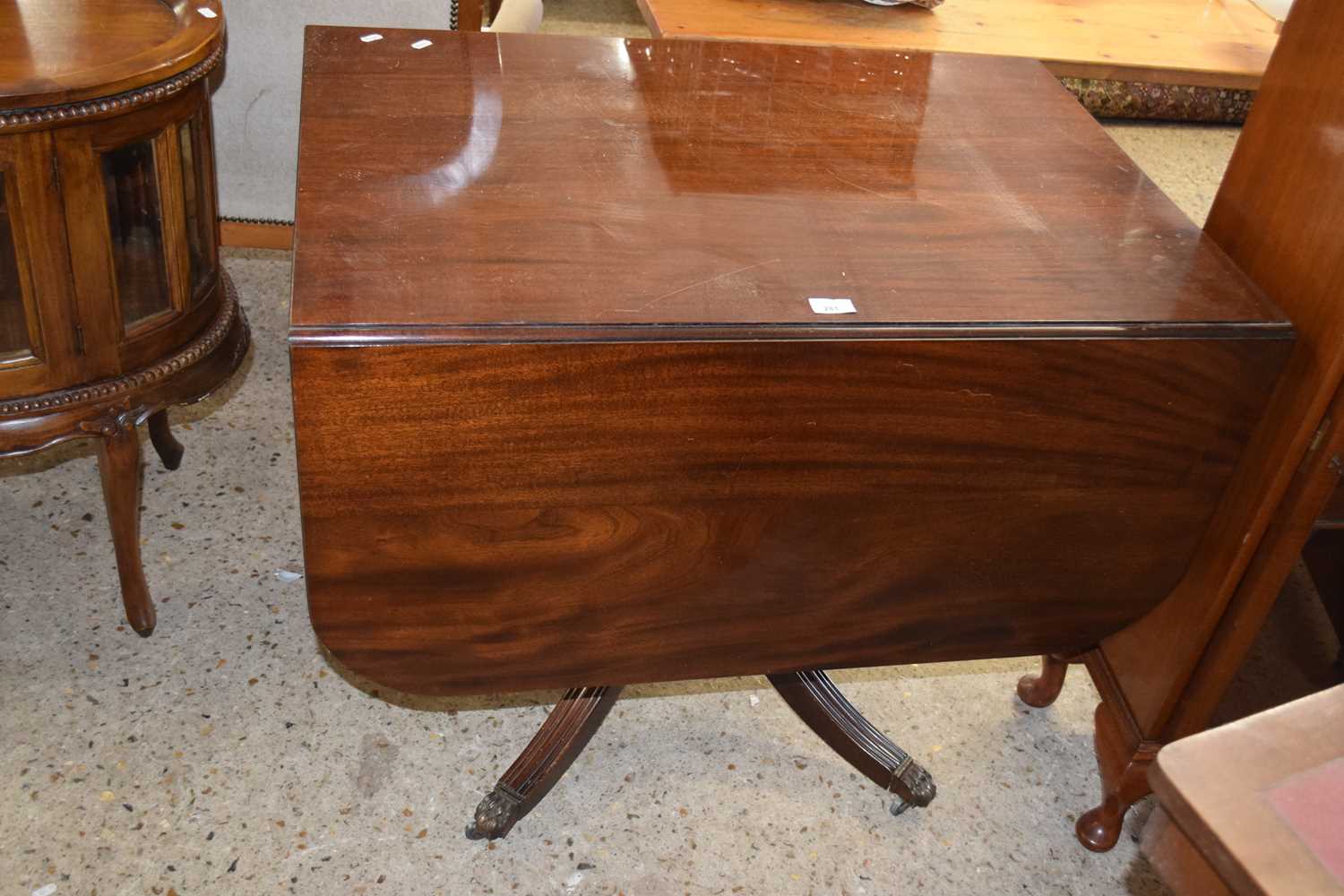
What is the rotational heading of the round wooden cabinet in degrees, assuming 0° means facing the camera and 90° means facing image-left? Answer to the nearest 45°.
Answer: approximately 0°
